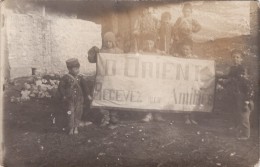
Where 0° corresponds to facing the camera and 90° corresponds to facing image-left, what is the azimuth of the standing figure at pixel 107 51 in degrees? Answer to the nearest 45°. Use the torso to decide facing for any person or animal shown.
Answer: approximately 0°

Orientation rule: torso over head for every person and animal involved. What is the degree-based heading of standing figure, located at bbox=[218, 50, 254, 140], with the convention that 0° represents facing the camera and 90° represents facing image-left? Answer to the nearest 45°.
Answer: approximately 45°
